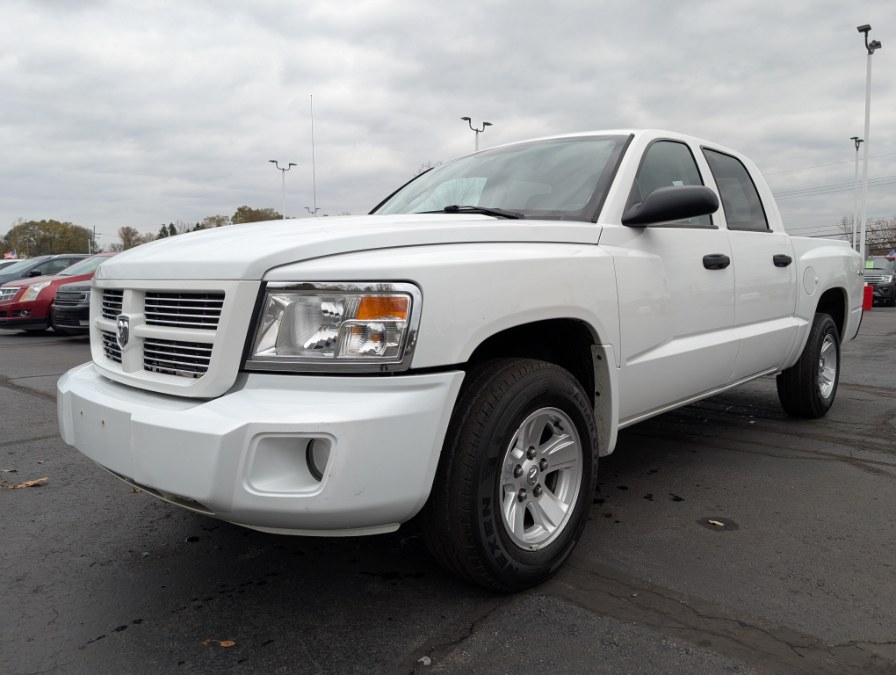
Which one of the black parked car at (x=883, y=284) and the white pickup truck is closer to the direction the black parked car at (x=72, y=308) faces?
the white pickup truck

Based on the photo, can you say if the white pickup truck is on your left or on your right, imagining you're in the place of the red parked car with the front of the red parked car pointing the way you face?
on your left

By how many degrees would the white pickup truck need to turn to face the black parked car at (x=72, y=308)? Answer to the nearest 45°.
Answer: approximately 90° to its right

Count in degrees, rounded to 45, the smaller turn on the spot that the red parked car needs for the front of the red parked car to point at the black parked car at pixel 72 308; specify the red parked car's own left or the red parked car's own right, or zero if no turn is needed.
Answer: approximately 45° to the red parked car's own left

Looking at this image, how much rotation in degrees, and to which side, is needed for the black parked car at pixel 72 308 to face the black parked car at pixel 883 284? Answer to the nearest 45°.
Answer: approximately 135° to its left

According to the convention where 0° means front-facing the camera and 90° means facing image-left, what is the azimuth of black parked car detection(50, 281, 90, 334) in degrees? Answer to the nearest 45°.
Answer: approximately 45°

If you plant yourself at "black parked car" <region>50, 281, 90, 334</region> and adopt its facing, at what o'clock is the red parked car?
The red parked car is roughly at 4 o'clock from the black parked car.

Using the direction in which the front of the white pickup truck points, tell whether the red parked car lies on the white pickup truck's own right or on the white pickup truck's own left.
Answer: on the white pickup truck's own right

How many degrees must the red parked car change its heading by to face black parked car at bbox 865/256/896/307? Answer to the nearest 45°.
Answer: approximately 135° to its left
